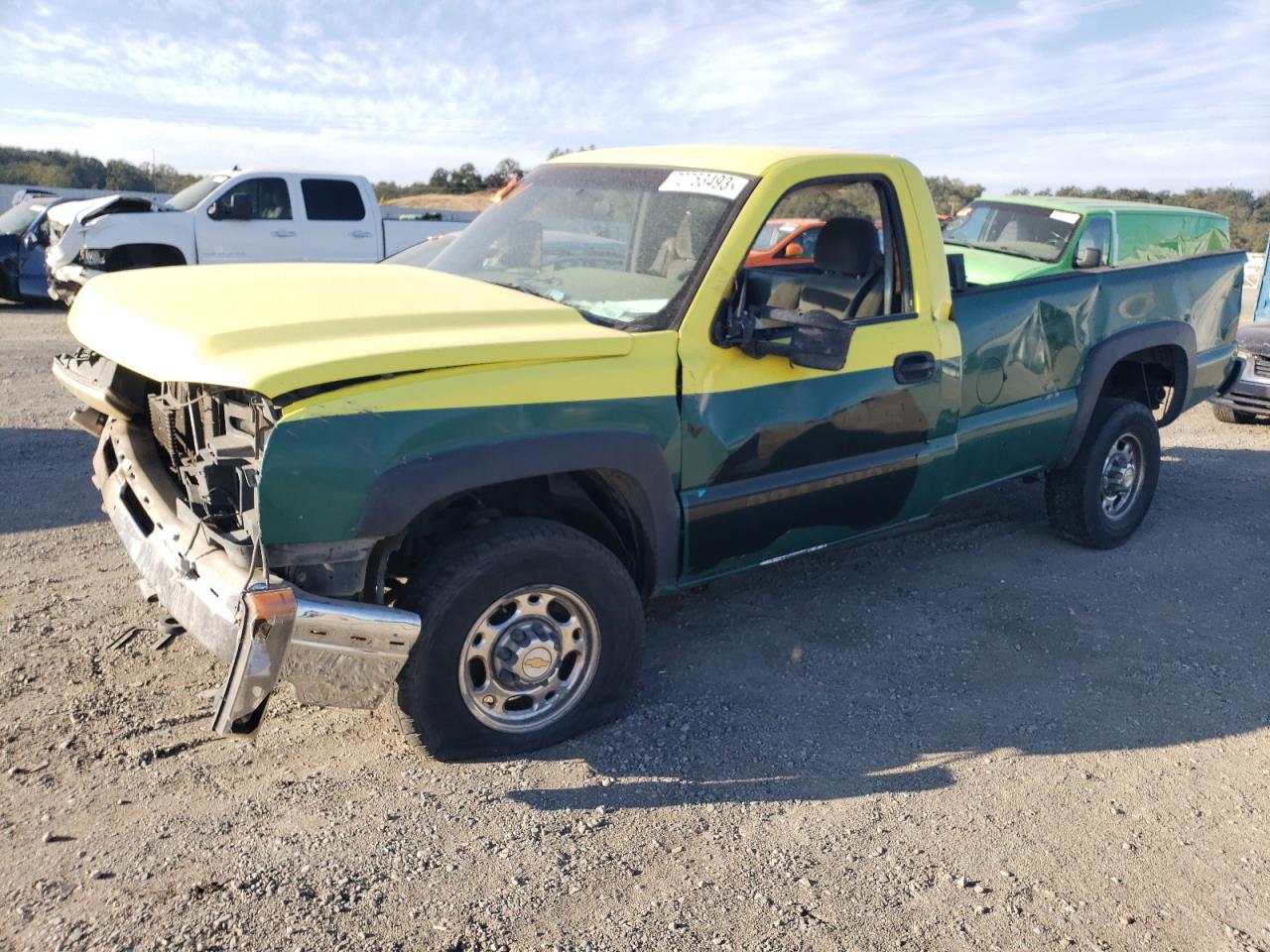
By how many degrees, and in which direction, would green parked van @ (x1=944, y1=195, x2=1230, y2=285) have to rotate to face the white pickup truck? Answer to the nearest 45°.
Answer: approximately 45° to its right

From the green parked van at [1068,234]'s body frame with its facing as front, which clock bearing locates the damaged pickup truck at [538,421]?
The damaged pickup truck is roughly at 11 o'clock from the green parked van.

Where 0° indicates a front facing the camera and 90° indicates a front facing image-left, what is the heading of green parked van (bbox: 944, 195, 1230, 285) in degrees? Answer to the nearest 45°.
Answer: approximately 45°

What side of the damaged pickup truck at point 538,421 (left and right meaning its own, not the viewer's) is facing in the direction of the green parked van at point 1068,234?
back

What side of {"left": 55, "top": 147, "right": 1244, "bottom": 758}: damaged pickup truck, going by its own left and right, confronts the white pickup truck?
right

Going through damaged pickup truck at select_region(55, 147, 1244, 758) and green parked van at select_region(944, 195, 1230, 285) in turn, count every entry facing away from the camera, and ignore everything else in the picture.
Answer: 0

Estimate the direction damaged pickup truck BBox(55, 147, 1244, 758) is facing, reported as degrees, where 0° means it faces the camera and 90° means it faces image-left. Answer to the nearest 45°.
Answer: approximately 45°
